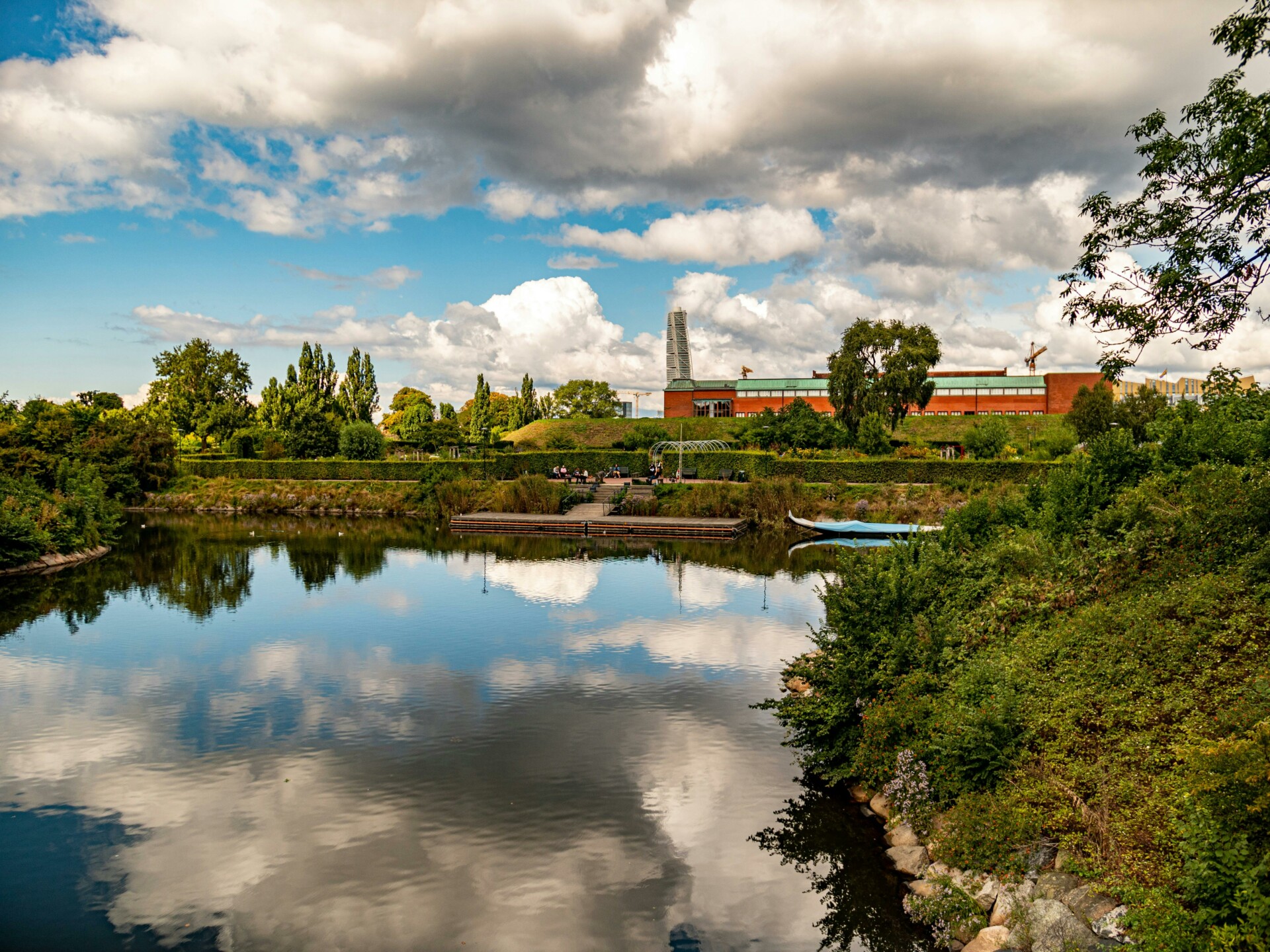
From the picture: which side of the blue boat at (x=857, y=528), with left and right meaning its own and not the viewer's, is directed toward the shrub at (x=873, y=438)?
right

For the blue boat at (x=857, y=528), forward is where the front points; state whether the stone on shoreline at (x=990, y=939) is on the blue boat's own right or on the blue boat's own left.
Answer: on the blue boat's own left

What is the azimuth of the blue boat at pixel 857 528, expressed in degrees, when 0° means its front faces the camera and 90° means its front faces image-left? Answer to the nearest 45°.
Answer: approximately 90°

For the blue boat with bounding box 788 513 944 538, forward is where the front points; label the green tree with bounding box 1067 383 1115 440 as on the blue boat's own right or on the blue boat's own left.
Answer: on the blue boat's own right

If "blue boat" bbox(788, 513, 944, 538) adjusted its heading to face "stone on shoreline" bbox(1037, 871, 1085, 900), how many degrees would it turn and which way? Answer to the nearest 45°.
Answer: approximately 90° to its left

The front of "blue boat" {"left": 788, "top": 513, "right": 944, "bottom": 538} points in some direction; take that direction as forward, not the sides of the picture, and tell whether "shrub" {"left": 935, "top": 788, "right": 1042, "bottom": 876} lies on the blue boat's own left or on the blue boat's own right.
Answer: on the blue boat's own left

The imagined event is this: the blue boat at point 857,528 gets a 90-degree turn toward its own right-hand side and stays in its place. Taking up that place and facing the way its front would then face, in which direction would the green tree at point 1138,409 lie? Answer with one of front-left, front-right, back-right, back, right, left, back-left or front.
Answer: front-right

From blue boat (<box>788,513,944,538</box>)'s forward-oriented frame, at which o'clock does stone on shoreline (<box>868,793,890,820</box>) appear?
The stone on shoreline is roughly at 9 o'clock from the blue boat.

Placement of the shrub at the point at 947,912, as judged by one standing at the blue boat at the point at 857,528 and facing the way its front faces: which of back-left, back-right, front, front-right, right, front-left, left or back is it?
left

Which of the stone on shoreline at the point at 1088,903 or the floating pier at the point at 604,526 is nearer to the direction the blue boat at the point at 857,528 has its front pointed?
the floating pier

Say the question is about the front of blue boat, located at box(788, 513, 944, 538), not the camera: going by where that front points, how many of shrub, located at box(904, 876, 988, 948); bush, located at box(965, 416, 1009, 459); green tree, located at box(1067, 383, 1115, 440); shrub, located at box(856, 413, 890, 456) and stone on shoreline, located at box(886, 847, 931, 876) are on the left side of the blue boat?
2

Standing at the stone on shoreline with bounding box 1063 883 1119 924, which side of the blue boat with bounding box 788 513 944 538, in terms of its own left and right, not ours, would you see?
left

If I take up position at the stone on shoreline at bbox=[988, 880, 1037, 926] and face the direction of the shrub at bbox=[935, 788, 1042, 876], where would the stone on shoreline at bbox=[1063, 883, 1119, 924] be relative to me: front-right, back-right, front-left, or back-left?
back-right

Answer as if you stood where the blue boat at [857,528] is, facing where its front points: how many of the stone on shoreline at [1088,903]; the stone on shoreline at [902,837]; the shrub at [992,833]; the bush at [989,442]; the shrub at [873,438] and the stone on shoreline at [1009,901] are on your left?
4

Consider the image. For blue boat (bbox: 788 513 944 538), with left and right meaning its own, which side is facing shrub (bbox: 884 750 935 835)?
left
